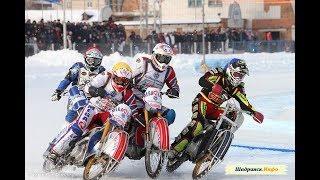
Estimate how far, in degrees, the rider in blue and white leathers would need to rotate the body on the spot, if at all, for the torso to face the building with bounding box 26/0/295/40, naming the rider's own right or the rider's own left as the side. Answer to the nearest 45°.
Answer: approximately 135° to the rider's own left

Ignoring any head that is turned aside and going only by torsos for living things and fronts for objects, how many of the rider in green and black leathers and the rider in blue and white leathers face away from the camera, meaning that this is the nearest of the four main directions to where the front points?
0

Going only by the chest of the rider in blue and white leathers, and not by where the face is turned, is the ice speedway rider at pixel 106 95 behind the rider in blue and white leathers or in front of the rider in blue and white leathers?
in front

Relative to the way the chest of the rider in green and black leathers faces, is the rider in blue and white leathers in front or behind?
behind

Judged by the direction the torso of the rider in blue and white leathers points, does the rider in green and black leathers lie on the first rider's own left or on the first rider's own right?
on the first rider's own left

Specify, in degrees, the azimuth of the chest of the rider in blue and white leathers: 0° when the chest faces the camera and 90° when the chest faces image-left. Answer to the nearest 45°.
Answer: approximately 0°

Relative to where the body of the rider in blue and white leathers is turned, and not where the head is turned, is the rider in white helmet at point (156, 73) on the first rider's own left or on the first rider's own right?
on the first rider's own left

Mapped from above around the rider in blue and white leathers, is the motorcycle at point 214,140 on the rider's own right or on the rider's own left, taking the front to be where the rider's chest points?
on the rider's own left

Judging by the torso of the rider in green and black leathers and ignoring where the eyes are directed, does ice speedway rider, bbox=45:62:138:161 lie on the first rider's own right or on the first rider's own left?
on the first rider's own right

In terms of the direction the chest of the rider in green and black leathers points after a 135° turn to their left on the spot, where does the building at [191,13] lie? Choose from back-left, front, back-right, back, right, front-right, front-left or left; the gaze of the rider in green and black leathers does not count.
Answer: front
